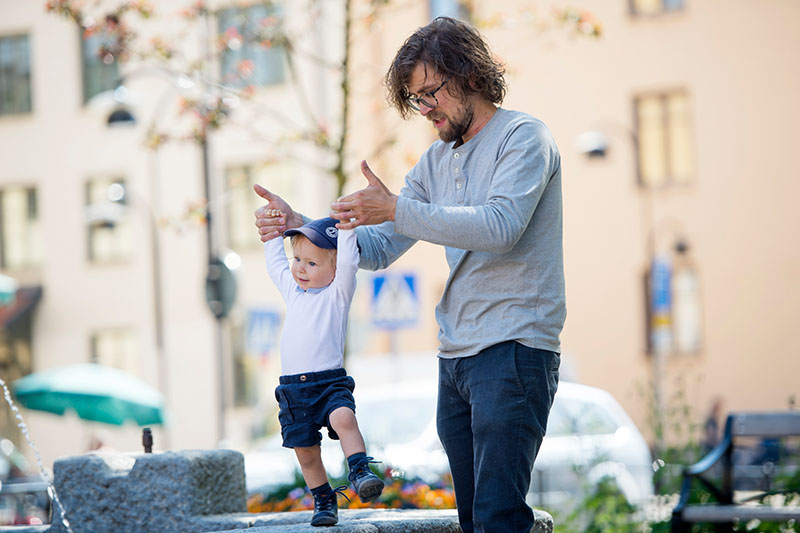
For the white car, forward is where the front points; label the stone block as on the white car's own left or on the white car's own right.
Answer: on the white car's own left

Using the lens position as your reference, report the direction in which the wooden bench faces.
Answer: facing the viewer and to the left of the viewer

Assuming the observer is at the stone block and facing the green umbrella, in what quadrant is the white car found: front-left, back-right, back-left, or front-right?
front-right

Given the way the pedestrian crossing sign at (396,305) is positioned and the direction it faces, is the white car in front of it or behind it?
in front

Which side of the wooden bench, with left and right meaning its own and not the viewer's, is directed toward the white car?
right

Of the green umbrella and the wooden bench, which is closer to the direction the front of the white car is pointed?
the green umbrella

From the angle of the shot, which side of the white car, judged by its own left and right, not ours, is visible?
left

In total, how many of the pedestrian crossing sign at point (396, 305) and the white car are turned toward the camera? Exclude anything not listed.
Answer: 1

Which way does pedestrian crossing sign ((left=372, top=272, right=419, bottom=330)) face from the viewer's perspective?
toward the camera
